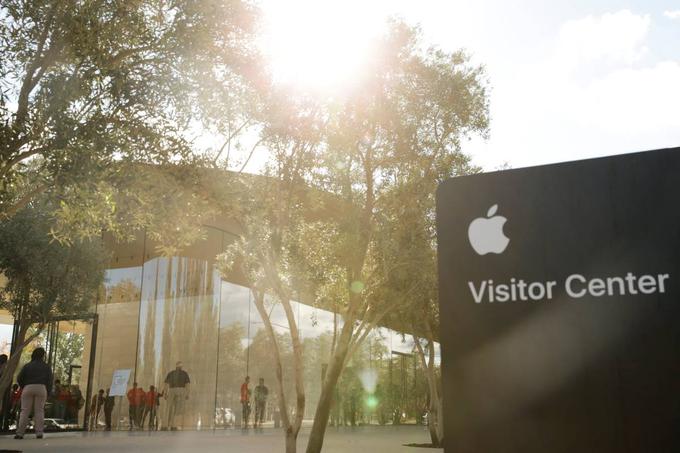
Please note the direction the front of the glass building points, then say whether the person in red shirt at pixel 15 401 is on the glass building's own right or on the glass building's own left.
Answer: on the glass building's own right

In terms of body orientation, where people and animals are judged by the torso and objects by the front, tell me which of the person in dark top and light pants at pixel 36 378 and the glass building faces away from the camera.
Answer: the person in dark top and light pants

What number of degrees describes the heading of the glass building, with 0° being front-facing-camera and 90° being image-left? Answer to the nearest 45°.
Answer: approximately 0°

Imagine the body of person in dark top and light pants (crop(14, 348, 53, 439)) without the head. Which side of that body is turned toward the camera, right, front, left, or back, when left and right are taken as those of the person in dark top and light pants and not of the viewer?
back
